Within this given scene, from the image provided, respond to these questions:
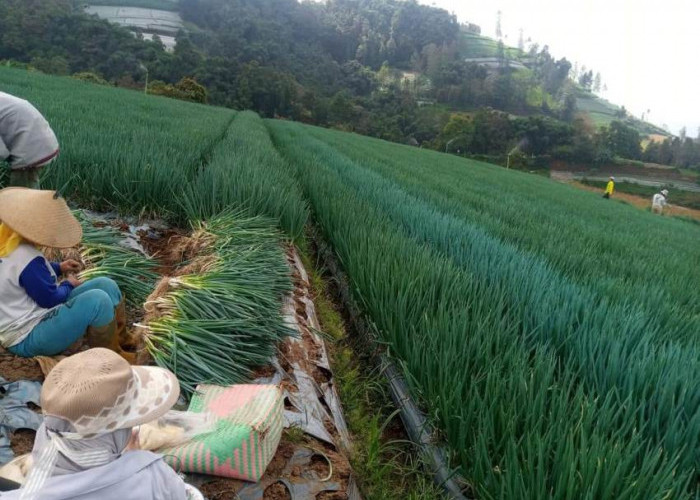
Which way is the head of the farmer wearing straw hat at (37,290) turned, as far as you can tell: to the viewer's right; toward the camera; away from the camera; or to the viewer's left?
to the viewer's right

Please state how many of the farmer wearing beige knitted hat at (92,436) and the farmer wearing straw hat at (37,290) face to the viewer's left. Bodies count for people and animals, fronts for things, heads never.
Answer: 0

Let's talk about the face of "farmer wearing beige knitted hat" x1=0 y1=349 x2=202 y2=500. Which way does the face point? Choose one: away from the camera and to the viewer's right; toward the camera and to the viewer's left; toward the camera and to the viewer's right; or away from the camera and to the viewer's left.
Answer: away from the camera and to the viewer's right

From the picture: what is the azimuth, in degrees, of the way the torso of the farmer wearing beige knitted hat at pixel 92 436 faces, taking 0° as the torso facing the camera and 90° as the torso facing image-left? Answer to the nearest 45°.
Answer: approximately 225°

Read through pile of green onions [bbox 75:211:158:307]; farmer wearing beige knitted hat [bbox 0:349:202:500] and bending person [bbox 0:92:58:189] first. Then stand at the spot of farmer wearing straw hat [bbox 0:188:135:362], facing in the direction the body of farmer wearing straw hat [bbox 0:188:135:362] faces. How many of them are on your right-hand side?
1

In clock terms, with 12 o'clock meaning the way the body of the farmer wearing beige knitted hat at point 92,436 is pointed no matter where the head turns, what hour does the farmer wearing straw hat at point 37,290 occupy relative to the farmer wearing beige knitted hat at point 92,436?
the farmer wearing straw hat at point 37,290 is roughly at 10 o'clock from the farmer wearing beige knitted hat at point 92,436.

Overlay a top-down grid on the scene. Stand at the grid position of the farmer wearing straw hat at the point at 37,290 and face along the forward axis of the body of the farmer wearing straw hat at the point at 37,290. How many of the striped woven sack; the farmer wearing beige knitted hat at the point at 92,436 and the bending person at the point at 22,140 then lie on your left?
1

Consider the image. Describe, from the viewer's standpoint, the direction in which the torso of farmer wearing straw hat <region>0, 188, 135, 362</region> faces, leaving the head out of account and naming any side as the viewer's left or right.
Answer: facing to the right of the viewer

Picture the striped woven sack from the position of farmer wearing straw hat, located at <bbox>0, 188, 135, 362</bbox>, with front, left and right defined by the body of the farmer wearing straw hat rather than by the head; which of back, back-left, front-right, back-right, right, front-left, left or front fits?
front-right
